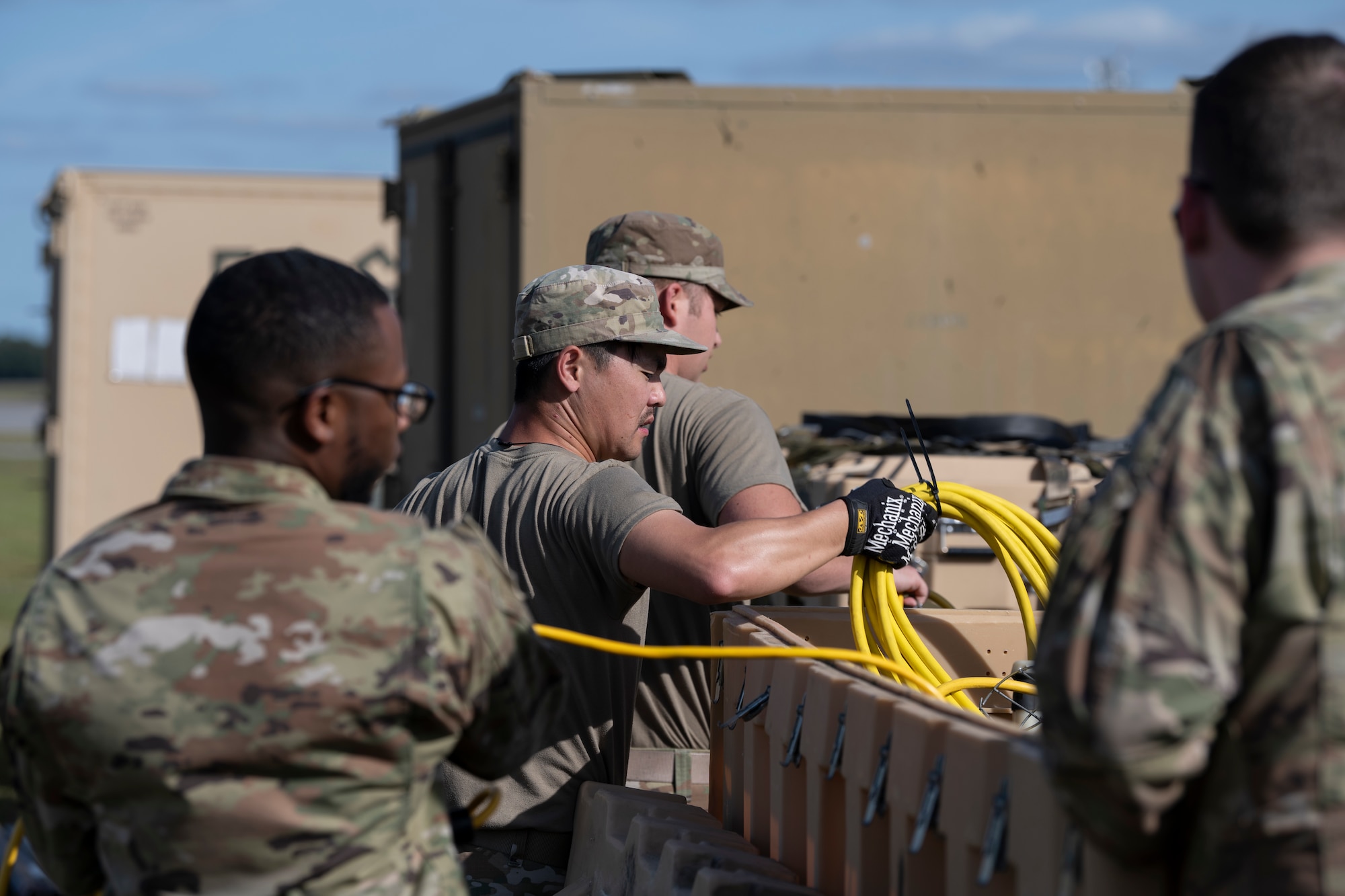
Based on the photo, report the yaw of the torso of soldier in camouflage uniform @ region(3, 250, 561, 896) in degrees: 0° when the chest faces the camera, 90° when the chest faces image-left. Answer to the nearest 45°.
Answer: approximately 225°

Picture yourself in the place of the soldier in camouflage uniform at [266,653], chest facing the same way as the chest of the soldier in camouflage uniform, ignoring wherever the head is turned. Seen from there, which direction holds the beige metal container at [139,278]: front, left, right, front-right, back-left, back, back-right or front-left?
front-left

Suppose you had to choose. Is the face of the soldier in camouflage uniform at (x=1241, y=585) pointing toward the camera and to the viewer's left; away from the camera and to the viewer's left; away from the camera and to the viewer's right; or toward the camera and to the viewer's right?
away from the camera and to the viewer's left

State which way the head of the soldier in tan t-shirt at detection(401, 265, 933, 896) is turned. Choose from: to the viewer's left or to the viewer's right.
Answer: to the viewer's right
